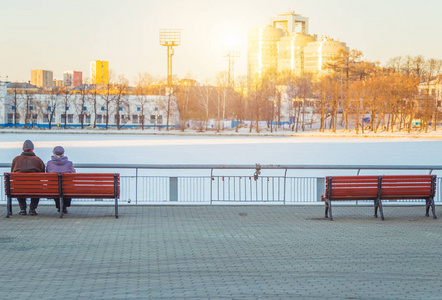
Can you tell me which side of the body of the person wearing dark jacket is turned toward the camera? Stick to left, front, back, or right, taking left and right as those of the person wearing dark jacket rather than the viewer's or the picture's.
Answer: back

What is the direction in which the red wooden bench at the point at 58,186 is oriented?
away from the camera

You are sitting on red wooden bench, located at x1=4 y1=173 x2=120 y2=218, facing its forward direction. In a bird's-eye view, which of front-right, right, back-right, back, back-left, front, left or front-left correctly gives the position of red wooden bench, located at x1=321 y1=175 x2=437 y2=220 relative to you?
right

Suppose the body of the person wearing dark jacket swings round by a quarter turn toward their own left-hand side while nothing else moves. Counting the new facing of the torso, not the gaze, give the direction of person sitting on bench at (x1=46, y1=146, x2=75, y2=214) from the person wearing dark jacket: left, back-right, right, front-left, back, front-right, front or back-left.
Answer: back

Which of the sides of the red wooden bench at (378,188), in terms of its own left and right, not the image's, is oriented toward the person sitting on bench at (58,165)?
left

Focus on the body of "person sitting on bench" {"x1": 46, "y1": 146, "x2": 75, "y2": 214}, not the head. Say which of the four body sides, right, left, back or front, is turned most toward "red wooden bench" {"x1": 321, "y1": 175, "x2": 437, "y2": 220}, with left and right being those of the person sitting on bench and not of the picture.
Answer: right

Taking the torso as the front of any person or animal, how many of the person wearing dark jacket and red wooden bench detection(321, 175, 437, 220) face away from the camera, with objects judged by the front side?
2

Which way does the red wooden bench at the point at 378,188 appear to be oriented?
away from the camera

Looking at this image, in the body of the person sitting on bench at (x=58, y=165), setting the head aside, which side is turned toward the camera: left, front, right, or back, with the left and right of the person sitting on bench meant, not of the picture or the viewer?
back
